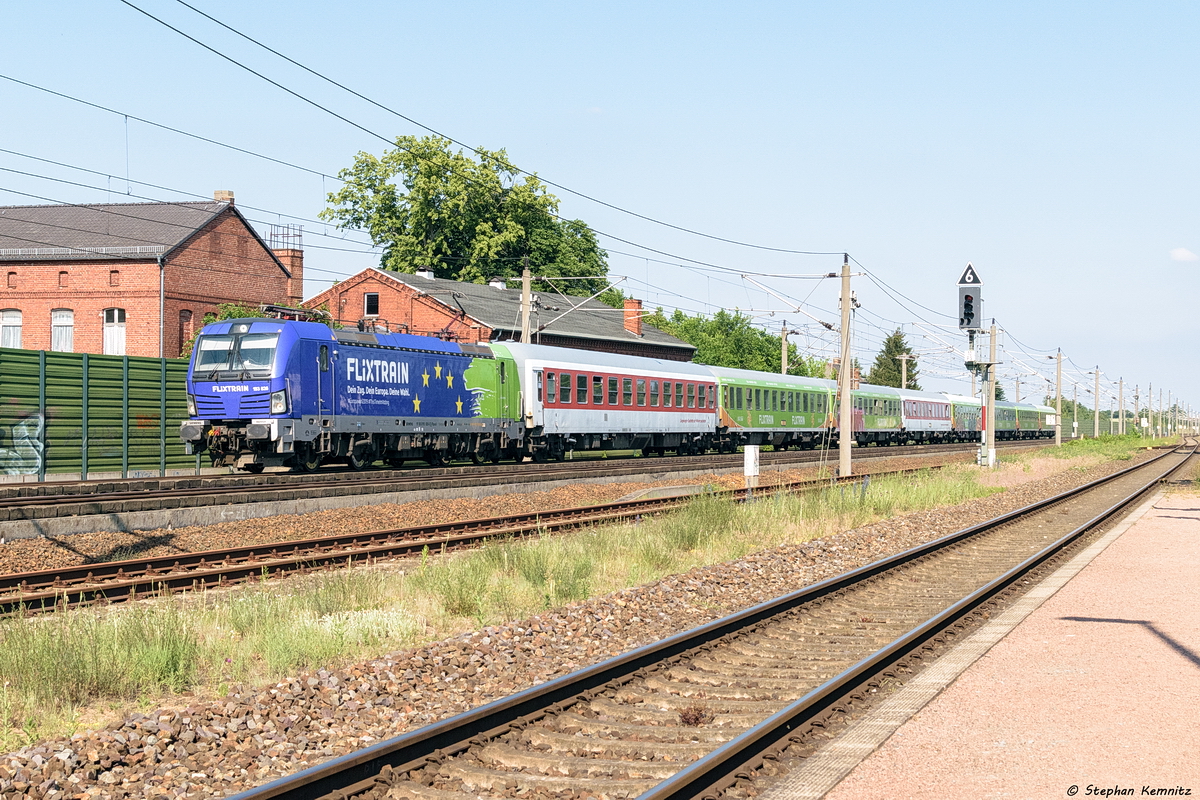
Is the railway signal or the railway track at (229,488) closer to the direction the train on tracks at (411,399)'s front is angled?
the railway track

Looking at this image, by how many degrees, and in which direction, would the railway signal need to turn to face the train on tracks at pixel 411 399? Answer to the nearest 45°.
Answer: approximately 45° to its right

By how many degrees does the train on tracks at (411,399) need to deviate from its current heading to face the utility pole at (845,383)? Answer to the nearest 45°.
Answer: approximately 135° to its left

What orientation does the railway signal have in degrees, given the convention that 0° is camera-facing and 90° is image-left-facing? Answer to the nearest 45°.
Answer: approximately 0°

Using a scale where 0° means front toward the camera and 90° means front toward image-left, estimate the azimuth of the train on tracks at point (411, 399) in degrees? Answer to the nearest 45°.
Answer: approximately 45°

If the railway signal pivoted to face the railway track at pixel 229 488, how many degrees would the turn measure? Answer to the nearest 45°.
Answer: approximately 45° to its right

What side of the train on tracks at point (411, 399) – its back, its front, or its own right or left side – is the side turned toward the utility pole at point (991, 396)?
back

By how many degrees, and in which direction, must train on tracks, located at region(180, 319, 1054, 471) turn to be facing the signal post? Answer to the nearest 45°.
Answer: approximately 180°

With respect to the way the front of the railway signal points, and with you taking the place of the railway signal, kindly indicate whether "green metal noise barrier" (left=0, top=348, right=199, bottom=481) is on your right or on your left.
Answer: on your right

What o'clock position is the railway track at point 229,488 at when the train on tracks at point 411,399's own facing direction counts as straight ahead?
The railway track is roughly at 11 o'clock from the train on tracks.

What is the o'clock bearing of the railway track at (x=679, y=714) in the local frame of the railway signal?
The railway track is roughly at 12 o'clock from the railway signal.

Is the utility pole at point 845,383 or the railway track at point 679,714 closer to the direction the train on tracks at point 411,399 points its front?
the railway track
